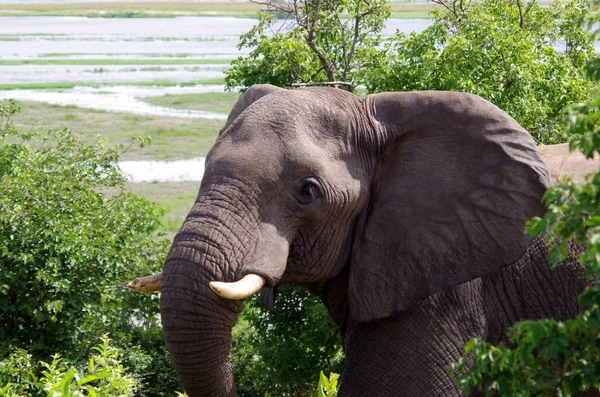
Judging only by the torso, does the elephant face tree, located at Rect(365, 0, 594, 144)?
no

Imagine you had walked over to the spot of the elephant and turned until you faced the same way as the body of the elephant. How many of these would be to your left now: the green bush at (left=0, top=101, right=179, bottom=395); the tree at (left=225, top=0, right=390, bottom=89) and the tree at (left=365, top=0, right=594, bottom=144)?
0

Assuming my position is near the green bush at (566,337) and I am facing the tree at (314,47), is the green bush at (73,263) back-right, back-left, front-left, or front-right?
front-left

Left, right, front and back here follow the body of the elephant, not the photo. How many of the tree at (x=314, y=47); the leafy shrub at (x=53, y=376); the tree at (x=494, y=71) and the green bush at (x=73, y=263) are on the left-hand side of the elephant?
0

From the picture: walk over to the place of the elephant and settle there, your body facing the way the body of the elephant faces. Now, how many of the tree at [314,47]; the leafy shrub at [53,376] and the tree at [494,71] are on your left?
0

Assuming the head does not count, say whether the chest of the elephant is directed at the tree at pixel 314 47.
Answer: no

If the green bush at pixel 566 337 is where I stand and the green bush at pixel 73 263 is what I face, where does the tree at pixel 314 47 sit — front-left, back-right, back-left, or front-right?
front-right

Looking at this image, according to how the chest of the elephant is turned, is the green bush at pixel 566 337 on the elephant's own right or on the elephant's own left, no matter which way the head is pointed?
on the elephant's own left

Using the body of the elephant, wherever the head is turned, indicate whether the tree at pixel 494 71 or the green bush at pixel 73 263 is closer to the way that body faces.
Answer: the green bush

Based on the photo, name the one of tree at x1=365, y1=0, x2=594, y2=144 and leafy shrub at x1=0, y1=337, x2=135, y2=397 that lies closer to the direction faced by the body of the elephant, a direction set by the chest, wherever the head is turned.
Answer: the leafy shrub

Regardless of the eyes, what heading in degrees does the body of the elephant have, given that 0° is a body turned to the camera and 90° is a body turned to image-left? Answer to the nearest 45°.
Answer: approximately 45°
